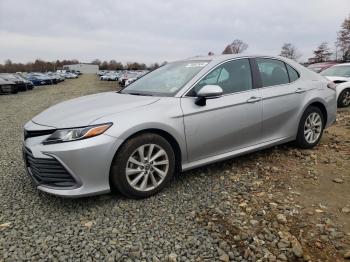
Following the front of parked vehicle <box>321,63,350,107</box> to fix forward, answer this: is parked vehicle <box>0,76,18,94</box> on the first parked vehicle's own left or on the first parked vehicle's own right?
on the first parked vehicle's own right

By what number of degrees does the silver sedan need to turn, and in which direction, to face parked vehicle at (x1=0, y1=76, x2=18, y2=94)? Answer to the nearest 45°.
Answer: approximately 90° to its right

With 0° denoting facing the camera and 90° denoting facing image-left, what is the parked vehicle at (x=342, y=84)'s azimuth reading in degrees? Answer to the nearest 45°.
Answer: approximately 45°

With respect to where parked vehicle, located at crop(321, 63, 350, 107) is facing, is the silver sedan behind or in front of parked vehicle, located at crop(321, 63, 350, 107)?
in front

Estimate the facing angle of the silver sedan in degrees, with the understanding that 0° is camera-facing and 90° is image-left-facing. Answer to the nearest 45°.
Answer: approximately 45°

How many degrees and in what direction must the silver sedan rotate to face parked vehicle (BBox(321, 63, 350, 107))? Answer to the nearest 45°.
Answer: approximately 180°
